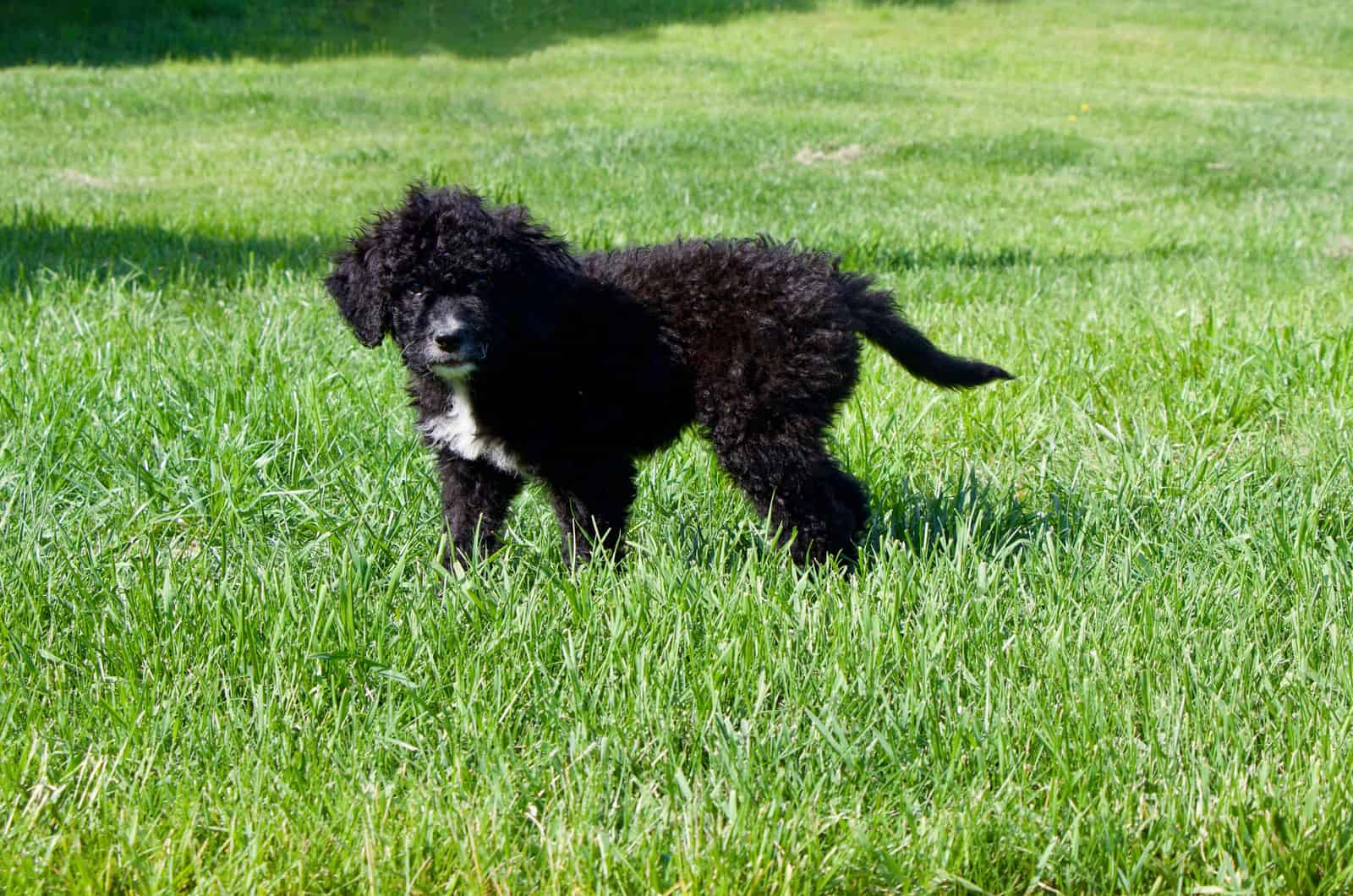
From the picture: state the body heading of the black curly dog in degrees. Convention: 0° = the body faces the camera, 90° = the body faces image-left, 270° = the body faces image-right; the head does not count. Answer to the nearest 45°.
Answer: approximately 90°
